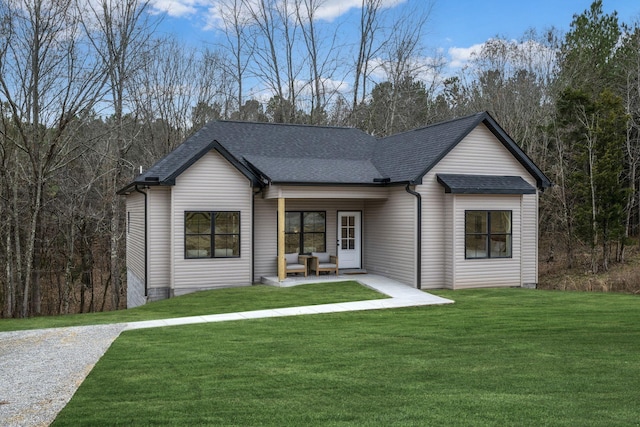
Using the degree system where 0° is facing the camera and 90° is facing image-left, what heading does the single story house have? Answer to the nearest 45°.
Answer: approximately 0°

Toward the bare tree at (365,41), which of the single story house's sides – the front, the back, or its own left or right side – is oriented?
back

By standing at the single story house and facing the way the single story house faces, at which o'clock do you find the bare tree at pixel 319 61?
The bare tree is roughly at 6 o'clock from the single story house.
